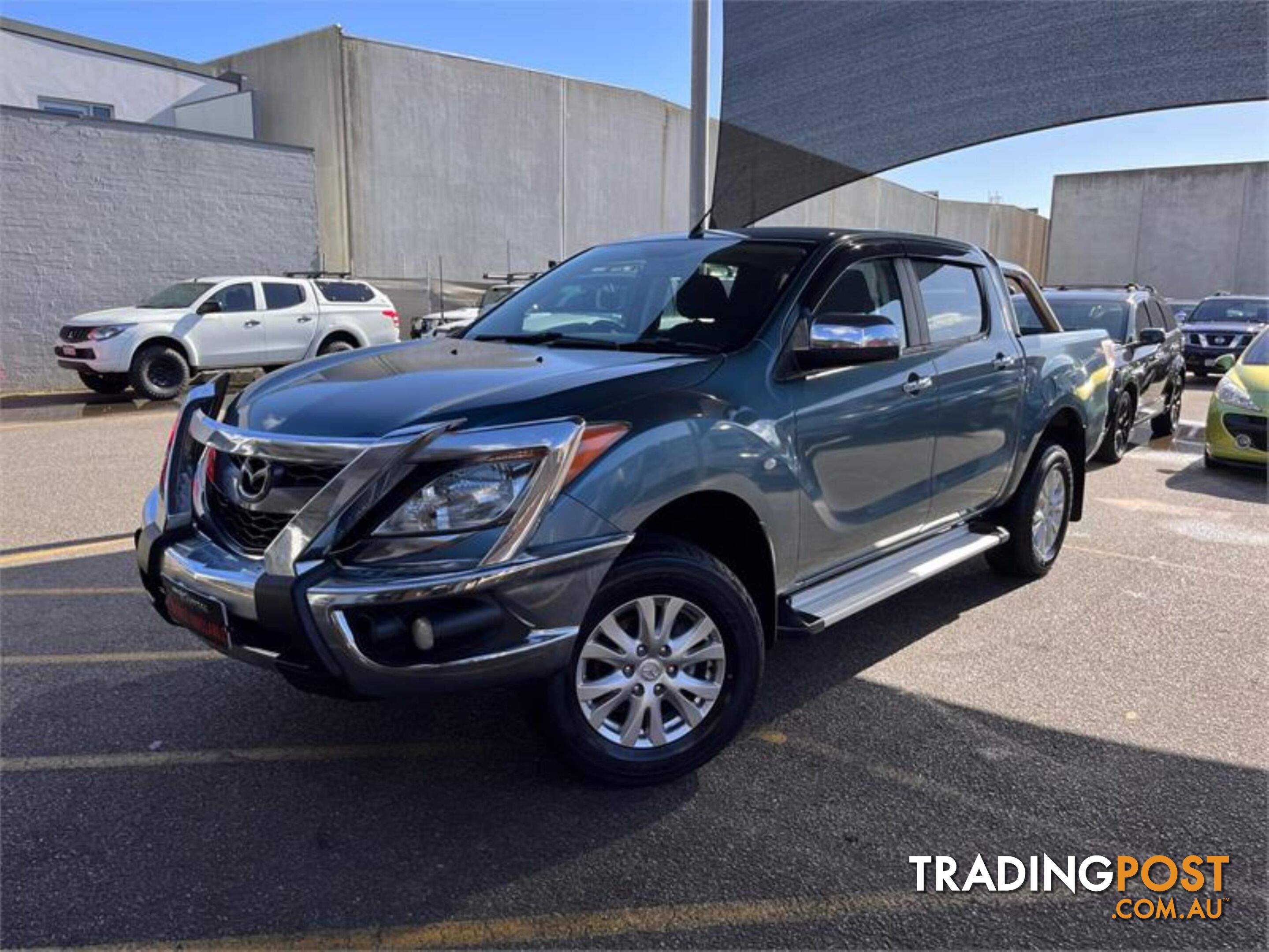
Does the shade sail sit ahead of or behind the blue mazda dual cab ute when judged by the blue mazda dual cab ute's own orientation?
behind

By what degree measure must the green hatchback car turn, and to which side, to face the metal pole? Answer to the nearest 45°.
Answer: approximately 90° to its right

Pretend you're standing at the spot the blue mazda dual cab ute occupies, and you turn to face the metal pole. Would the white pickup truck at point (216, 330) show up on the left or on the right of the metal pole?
left

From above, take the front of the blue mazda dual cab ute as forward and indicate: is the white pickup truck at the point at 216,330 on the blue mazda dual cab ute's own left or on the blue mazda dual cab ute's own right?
on the blue mazda dual cab ute's own right

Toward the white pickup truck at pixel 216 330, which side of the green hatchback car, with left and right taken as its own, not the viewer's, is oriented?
right

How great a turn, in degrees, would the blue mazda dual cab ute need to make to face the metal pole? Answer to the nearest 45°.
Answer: approximately 135° to its right

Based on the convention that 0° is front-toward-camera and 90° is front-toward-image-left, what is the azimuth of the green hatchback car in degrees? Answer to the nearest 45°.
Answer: approximately 0°
